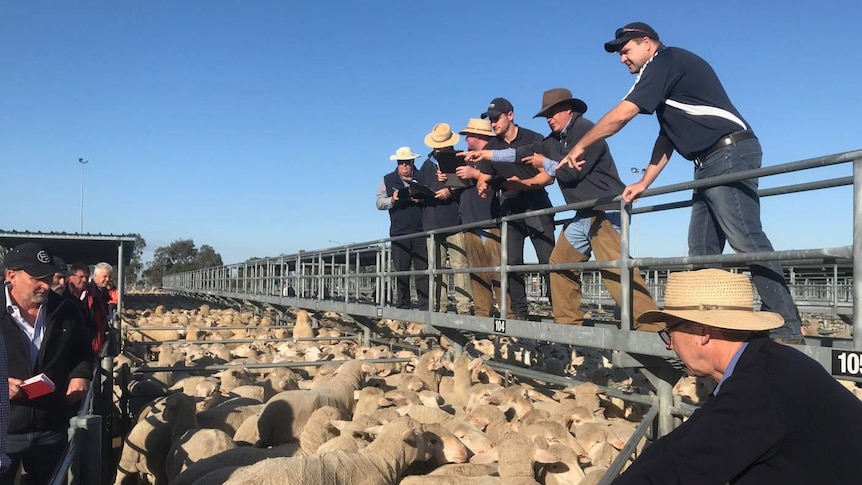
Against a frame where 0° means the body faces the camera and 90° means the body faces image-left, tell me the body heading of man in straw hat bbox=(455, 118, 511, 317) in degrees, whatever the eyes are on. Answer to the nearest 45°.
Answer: approximately 45°

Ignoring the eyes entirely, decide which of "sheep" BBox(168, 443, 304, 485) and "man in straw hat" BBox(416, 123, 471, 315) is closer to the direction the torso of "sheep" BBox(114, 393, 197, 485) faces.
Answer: the man in straw hat

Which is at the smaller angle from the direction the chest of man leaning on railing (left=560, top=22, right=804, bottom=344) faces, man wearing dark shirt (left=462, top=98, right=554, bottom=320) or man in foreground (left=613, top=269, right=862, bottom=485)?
the man wearing dark shirt

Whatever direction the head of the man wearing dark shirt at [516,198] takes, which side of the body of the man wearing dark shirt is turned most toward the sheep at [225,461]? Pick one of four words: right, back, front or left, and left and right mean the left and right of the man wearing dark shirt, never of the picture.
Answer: front

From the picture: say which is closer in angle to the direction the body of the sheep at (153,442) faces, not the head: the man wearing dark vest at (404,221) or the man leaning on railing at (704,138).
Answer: the man wearing dark vest
